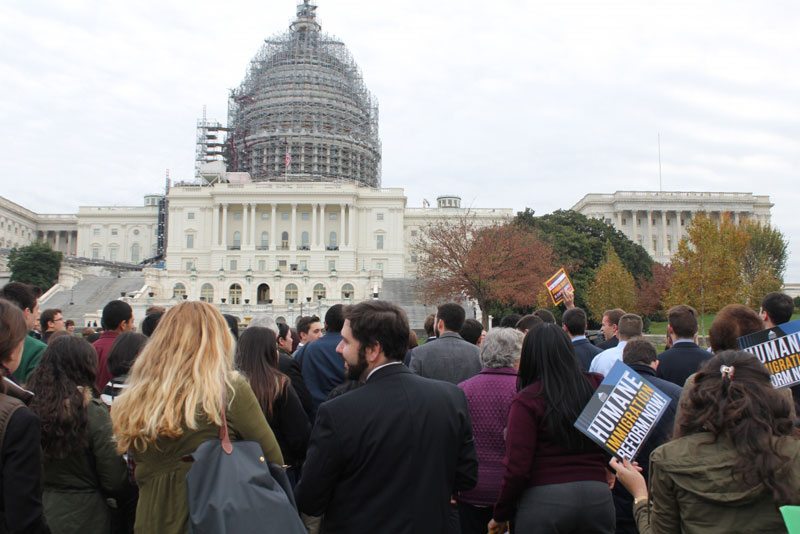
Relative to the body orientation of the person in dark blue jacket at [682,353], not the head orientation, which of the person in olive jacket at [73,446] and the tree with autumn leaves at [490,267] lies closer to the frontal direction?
the tree with autumn leaves

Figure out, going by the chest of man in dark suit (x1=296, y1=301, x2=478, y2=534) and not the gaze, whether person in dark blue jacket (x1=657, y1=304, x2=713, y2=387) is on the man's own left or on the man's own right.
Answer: on the man's own right

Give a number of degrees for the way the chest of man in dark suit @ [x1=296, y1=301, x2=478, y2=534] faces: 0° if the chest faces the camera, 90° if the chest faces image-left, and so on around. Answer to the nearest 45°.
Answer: approximately 135°

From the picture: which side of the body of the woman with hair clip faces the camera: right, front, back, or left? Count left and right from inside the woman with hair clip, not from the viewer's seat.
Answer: back

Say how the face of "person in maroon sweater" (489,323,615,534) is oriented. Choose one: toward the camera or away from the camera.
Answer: away from the camera

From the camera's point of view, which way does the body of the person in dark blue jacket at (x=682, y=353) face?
away from the camera

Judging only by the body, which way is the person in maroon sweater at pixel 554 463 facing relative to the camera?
away from the camera

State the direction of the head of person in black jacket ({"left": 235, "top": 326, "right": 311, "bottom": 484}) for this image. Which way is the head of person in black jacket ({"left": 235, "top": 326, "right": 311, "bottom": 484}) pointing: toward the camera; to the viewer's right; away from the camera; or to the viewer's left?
away from the camera

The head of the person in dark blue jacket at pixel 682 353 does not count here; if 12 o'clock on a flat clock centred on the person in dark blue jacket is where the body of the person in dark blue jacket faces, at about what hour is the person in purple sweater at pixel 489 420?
The person in purple sweater is roughly at 7 o'clock from the person in dark blue jacket.

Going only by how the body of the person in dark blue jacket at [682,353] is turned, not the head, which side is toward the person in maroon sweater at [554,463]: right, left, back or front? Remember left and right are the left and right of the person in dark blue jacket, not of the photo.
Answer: back

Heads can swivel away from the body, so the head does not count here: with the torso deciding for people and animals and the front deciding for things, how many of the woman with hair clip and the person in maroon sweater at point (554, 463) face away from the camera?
2

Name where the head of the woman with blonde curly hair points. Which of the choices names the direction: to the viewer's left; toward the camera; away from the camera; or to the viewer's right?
away from the camera

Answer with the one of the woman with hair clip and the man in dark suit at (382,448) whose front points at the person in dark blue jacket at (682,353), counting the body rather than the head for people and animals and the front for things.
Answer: the woman with hair clip
